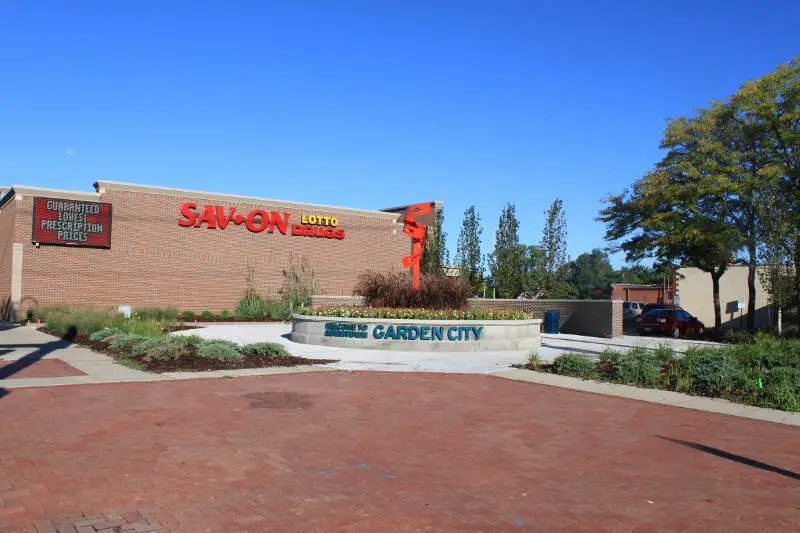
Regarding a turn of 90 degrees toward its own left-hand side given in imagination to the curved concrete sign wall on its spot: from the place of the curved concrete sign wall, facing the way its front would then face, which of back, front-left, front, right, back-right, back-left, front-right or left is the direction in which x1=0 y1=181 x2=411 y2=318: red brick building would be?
back-left

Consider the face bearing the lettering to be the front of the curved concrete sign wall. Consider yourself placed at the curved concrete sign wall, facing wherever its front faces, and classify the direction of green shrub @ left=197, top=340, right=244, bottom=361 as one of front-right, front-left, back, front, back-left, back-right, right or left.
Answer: front-right

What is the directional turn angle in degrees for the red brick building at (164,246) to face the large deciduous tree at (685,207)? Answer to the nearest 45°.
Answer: approximately 45° to its left

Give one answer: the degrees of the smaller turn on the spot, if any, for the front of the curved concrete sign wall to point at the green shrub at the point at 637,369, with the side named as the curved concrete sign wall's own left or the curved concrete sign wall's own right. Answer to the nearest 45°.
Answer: approximately 45° to the curved concrete sign wall's own left

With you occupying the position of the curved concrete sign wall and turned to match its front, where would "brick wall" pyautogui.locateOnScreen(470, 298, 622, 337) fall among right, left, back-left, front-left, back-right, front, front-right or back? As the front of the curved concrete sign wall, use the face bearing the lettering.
back-left

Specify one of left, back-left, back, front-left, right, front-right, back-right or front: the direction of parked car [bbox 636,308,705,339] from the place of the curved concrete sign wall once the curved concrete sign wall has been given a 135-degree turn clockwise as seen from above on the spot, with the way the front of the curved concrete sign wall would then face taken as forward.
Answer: right

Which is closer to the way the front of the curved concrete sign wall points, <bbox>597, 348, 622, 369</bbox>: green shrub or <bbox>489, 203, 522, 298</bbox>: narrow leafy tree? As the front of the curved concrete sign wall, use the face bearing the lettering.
the green shrub

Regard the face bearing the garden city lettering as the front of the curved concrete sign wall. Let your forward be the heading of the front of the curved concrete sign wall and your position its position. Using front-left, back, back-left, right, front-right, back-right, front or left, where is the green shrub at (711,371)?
front-left

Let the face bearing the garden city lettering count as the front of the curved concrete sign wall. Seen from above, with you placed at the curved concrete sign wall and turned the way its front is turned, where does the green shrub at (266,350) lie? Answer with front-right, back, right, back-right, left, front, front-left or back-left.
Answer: front-right

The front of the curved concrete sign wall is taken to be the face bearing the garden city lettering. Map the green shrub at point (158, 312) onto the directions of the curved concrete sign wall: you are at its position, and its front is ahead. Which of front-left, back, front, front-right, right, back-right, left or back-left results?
back-right

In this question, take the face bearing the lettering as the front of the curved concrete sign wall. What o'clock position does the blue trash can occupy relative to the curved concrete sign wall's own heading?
The blue trash can is roughly at 7 o'clock from the curved concrete sign wall.

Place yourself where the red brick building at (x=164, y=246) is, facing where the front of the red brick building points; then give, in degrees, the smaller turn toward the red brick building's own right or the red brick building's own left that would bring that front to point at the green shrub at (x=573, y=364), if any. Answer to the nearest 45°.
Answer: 0° — it already faces it

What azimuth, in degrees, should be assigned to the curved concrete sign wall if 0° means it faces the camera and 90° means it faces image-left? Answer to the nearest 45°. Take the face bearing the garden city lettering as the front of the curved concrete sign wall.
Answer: approximately 0°
